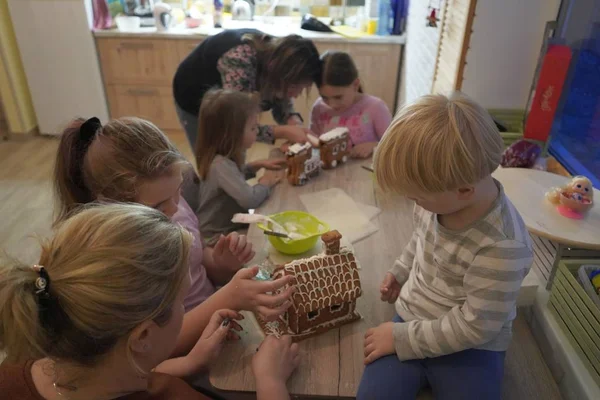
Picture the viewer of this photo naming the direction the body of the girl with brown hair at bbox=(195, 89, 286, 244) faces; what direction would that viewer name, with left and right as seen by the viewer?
facing to the right of the viewer

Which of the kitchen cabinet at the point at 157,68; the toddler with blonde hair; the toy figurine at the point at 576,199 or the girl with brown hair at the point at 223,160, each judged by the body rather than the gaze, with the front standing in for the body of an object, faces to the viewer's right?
the girl with brown hair

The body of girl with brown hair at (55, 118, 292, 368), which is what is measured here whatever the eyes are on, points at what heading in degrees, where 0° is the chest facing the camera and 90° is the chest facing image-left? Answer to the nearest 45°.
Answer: approximately 270°

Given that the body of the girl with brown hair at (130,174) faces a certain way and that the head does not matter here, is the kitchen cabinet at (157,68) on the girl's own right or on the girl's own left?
on the girl's own left

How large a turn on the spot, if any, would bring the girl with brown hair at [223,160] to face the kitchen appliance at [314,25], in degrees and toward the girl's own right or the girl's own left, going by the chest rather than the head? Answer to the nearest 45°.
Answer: approximately 90° to the girl's own left

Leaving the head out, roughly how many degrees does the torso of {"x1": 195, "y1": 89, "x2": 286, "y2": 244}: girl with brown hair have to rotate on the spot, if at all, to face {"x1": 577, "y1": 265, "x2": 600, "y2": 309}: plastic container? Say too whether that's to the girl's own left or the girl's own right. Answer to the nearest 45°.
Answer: approximately 45° to the girl's own right

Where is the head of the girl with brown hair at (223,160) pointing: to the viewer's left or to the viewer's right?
to the viewer's right

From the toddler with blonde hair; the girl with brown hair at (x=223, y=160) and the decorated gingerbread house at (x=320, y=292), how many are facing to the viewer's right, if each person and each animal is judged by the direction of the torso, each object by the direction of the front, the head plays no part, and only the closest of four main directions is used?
1

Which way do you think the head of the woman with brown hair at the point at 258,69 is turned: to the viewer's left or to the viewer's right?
to the viewer's right

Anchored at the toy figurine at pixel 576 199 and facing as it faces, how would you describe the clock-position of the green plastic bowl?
The green plastic bowl is roughly at 2 o'clock from the toy figurine.

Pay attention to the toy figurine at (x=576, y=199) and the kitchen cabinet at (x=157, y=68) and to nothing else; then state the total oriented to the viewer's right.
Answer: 0
